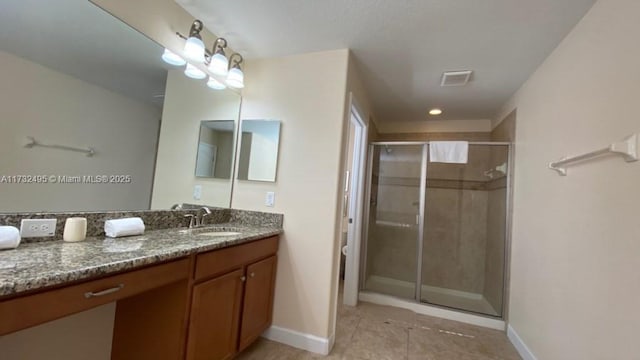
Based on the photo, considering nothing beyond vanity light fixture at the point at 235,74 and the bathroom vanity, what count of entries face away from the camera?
0

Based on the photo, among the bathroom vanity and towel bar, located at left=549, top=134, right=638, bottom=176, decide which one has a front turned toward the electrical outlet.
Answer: the towel bar

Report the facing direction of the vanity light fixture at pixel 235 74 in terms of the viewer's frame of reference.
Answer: facing the viewer and to the right of the viewer

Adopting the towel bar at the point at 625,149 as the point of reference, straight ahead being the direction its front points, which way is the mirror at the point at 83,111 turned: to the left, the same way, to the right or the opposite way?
the opposite way

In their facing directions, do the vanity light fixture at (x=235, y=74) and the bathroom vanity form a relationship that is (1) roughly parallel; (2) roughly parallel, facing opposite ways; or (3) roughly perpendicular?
roughly parallel

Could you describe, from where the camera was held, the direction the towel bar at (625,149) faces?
facing the viewer and to the left of the viewer

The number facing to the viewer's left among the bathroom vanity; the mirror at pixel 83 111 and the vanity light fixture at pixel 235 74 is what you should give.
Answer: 0

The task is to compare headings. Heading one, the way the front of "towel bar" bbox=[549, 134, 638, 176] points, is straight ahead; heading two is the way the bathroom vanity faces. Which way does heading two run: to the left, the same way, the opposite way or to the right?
the opposite way

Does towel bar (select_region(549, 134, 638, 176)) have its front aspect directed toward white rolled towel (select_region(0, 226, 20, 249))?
yes

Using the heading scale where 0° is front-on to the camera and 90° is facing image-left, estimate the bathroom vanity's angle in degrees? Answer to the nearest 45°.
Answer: approximately 315°
